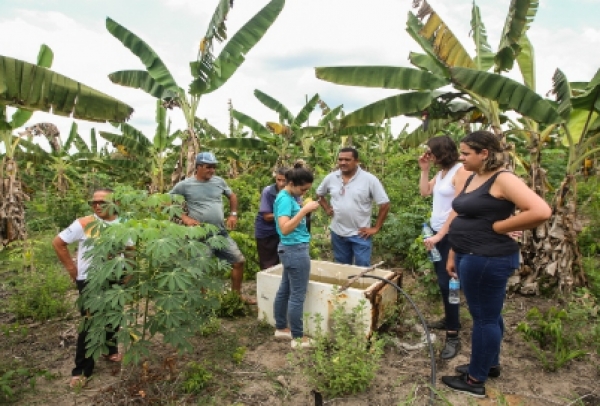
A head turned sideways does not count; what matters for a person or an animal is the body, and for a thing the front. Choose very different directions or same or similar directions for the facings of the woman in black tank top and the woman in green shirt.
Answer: very different directions

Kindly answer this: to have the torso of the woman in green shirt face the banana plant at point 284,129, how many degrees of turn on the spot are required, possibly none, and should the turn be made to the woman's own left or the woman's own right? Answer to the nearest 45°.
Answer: approximately 90° to the woman's own left

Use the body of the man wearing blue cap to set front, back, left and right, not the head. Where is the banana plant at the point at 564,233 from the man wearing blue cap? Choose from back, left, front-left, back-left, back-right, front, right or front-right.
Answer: front-left

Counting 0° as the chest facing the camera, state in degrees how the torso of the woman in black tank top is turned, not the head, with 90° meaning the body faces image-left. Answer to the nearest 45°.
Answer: approximately 90°

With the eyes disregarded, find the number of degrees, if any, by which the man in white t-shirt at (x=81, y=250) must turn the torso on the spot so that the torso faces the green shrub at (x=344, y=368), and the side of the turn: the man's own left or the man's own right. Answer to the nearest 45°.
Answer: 0° — they already face it

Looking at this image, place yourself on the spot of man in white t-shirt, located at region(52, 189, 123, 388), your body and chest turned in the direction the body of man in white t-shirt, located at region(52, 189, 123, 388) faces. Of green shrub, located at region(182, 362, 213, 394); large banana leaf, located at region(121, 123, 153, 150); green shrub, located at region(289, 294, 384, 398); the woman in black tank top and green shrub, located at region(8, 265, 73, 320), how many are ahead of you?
3

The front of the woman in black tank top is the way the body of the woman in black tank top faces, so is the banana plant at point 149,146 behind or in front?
in front

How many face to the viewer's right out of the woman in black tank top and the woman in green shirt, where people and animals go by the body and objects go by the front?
1

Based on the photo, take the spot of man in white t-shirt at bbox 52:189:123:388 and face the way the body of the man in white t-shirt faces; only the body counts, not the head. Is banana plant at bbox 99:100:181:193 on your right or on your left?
on your left

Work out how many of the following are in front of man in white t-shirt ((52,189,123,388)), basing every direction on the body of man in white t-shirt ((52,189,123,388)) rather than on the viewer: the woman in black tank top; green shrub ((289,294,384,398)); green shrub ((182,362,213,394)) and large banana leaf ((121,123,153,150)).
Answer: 3

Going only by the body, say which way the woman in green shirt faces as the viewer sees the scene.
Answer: to the viewer's right
